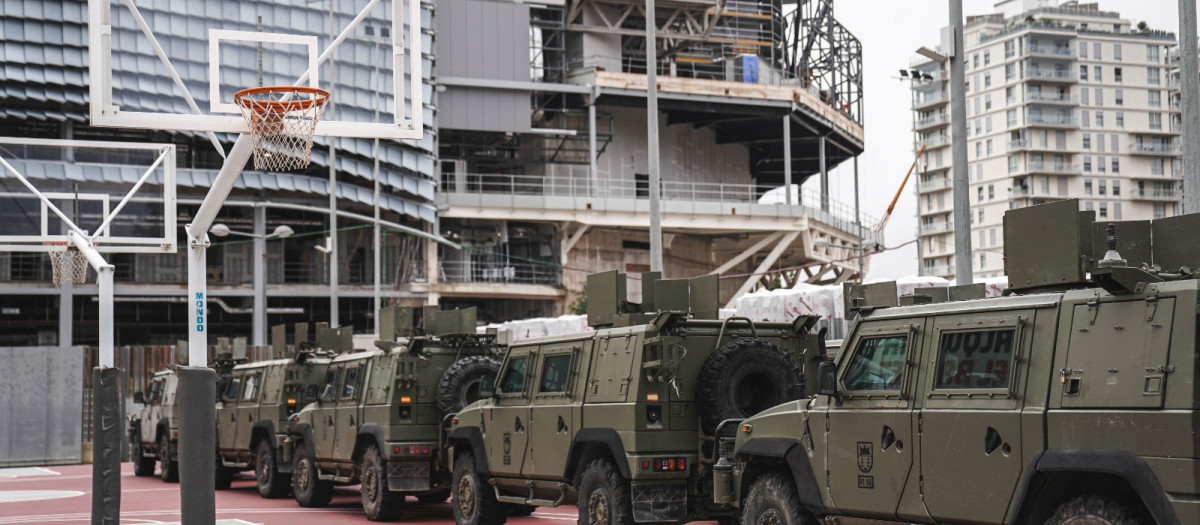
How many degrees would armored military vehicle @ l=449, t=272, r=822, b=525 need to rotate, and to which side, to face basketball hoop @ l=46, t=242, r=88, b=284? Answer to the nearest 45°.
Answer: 0° — it already faces it

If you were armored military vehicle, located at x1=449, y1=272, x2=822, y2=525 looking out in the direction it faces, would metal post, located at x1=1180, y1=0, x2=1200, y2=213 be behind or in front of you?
behind

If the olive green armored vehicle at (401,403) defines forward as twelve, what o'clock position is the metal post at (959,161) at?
The metal post is roughly at 3 o'clock from the olive green armored vehicle.

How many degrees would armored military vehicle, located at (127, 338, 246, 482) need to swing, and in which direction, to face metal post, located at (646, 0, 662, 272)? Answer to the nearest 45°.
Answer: approximately 180°
